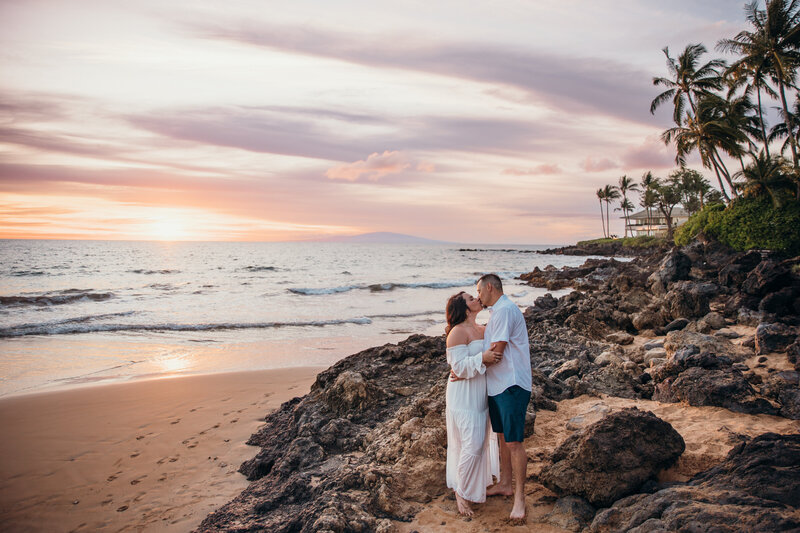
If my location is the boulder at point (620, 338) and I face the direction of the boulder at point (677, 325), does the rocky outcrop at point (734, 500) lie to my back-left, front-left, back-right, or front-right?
back-right

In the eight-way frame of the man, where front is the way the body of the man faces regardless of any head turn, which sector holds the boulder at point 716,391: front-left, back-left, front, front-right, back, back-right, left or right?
back-right

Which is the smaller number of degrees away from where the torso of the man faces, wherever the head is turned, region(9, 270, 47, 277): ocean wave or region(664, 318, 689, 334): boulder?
the ocean wave

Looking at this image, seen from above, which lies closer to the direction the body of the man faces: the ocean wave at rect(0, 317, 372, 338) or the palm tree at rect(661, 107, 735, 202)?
the ocean wave

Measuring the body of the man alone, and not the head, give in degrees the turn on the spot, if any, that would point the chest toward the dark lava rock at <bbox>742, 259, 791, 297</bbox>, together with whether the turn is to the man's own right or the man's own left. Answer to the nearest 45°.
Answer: approximately 135° to the man's own right

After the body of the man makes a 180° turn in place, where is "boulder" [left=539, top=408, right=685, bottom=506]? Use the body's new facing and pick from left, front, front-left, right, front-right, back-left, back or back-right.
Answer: front

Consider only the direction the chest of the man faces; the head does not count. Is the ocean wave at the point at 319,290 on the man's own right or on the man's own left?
on the man's own right

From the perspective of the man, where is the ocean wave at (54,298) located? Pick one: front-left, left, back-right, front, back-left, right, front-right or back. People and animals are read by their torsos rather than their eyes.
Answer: front-right

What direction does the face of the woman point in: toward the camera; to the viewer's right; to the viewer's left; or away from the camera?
to the viewer's right

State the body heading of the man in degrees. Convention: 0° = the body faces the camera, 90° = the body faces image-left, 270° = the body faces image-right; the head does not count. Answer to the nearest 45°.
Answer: approximately 90°

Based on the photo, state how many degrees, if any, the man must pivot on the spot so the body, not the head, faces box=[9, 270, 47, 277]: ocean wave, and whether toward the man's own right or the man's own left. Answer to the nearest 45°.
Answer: approximately 45° to the man's own right

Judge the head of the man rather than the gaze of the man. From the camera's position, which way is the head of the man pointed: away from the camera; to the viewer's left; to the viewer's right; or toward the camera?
to the viewer's left

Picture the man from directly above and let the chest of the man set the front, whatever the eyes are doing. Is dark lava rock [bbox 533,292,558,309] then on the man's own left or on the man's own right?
on the man's own right

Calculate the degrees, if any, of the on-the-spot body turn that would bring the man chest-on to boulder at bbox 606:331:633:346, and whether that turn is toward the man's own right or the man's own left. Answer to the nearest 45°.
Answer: approximately 90° to the man's own right
